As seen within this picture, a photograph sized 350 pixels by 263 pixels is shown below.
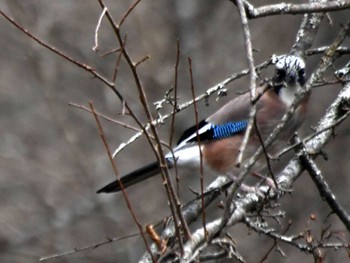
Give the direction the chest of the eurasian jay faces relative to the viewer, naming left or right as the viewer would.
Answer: facing to the right of the viewer

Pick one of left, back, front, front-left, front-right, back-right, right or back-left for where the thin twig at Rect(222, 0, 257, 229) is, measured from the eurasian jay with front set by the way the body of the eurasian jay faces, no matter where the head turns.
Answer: right
